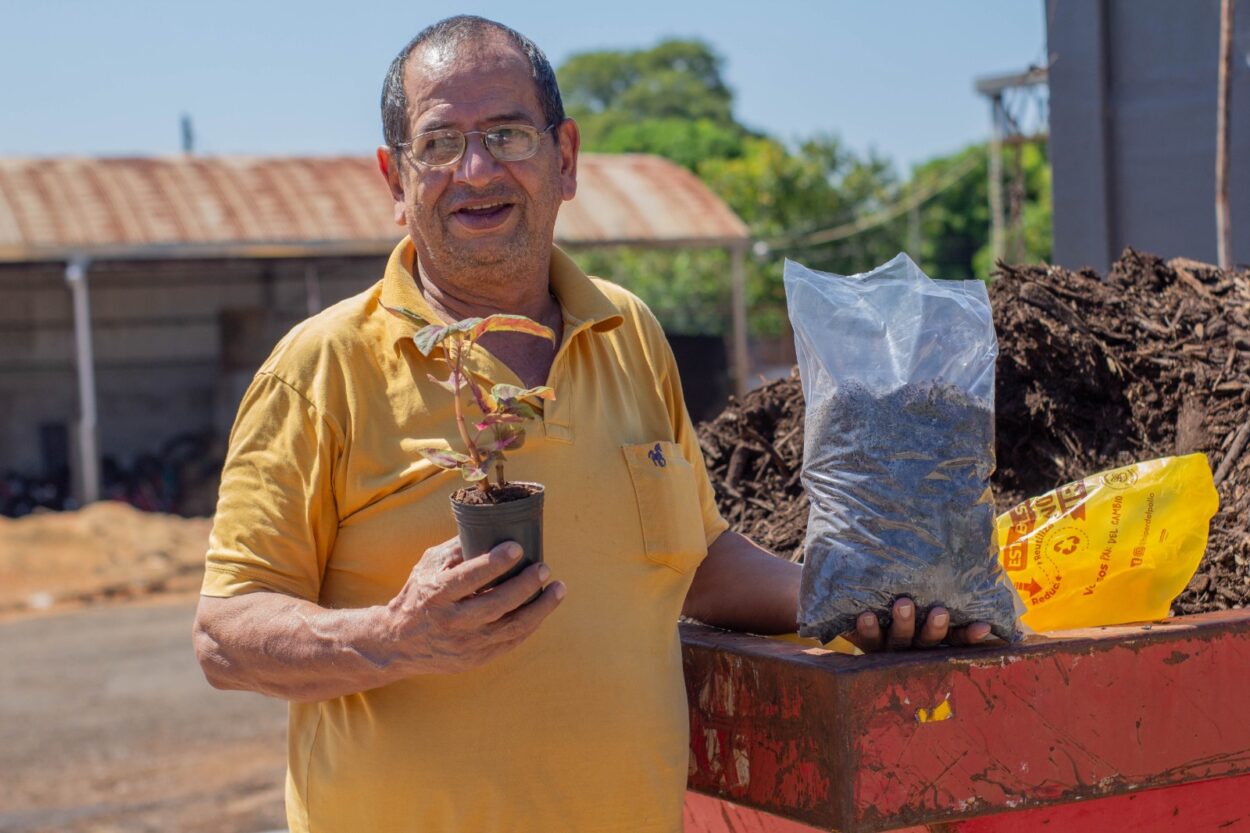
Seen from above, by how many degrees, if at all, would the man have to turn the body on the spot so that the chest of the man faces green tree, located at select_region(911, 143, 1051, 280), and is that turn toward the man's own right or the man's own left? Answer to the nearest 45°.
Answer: approximately 135° to the man's own left

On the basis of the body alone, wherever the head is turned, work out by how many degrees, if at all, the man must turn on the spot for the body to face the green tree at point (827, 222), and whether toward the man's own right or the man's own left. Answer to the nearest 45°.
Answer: approximately 135° to the man's own left

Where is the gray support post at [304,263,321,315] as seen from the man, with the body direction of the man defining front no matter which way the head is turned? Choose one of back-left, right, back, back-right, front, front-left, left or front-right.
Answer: back-left

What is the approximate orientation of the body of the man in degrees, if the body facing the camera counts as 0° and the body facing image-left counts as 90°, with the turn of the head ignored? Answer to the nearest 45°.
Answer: approximately 315°

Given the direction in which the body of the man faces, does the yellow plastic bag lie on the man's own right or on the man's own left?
on the man's own left

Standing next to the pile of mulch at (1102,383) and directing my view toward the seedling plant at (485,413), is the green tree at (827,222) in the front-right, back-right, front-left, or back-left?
back-right

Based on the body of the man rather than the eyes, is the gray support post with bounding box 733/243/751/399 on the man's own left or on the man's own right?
on the man's own left
